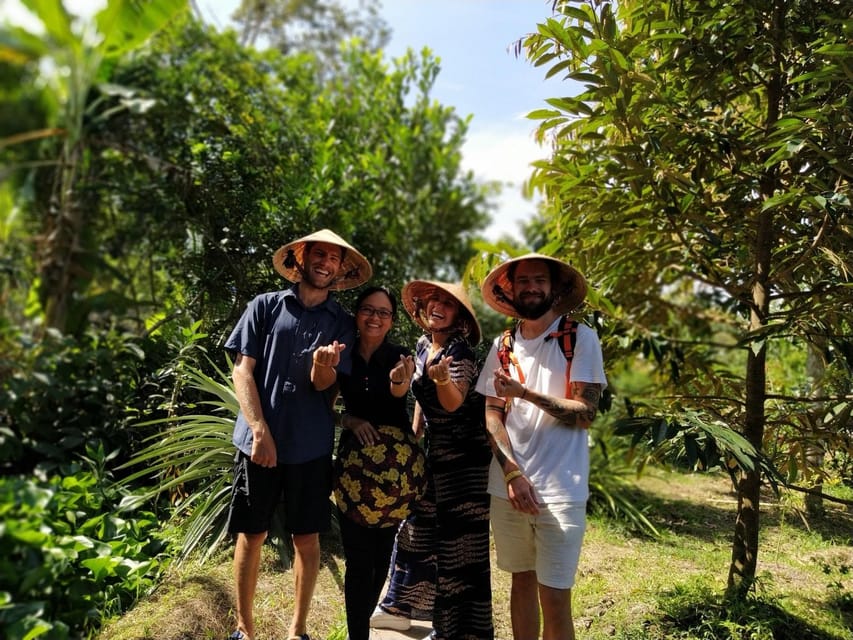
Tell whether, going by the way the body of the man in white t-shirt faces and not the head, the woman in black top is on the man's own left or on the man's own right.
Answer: on the man's own right

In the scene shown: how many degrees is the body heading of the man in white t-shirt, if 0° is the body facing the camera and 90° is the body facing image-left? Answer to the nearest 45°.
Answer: approximately 0°

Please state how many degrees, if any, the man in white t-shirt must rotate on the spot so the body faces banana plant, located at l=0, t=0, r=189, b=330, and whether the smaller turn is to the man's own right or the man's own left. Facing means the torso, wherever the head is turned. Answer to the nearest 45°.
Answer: approximately 135° to the man's own right

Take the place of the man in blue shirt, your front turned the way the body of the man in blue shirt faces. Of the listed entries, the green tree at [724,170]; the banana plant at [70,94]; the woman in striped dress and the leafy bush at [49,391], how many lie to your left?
2

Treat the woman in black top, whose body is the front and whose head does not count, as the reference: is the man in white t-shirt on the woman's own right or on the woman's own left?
on the woman's own left
